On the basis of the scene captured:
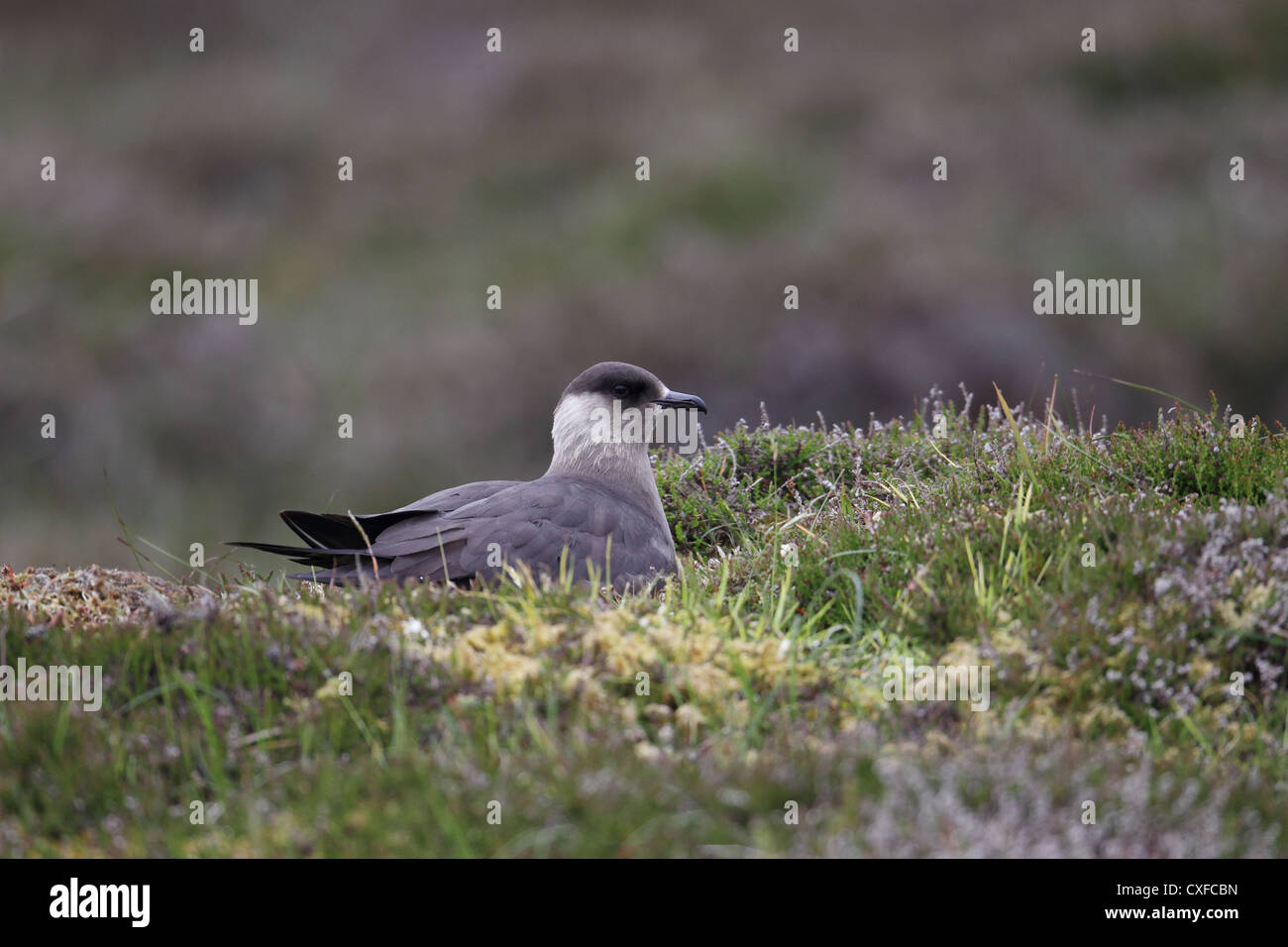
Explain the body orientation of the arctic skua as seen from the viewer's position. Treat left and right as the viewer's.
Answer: facing to the right of the viewer
